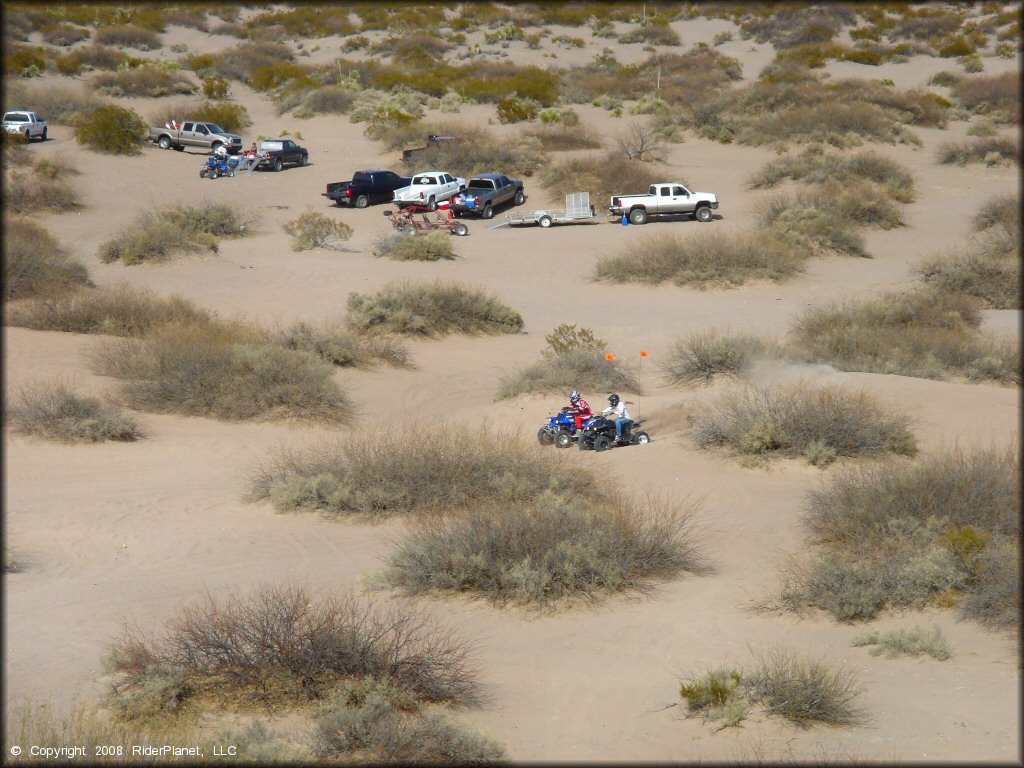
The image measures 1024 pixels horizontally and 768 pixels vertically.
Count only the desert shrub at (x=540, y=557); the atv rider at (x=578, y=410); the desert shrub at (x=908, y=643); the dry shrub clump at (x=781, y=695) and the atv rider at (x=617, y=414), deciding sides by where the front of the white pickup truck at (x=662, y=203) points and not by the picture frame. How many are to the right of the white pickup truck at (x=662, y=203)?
5

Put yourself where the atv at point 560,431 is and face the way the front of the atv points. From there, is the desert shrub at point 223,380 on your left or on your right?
on your right

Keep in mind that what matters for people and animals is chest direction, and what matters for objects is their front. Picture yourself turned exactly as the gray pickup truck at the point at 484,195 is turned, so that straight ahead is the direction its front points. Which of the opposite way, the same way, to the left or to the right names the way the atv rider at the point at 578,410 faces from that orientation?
the opposite way

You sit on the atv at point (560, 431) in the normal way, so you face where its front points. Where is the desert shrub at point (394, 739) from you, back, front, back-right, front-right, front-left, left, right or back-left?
front-left

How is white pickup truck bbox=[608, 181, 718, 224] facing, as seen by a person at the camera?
facing to the right of the viewer

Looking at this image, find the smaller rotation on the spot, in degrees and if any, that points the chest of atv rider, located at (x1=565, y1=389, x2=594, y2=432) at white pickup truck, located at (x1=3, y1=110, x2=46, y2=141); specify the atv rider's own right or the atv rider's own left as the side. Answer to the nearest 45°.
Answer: approximately 90° to the atv rider's own right

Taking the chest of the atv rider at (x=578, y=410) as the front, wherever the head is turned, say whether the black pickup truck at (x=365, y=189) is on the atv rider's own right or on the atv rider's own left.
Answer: on the atv rider's own right

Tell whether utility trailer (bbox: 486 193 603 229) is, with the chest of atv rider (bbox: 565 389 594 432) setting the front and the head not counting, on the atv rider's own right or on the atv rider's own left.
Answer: on the atv rider's own right

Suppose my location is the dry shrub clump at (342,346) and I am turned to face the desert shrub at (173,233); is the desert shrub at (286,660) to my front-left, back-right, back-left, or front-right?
back-left

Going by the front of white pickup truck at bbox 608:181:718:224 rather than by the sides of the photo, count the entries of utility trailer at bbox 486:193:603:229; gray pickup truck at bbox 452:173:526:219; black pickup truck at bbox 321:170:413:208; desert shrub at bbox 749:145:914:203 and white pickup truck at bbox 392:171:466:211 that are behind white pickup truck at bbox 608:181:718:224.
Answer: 4

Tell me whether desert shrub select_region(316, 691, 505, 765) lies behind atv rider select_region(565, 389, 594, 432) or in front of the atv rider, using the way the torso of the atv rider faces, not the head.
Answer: in front

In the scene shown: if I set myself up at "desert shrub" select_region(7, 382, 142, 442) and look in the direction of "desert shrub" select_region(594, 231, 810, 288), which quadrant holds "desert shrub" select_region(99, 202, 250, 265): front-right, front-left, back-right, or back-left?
front-left

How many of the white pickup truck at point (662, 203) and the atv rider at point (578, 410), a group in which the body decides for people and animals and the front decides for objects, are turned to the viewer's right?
1

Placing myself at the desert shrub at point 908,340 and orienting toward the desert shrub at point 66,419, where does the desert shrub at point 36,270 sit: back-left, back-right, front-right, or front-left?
front-right

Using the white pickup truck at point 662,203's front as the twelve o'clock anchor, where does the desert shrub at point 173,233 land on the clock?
The desert shrub is roughly at 5 o'clock from the white pickup truck.

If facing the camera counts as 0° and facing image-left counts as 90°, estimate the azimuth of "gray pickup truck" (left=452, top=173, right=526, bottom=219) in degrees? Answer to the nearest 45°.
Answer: approximately 225°
